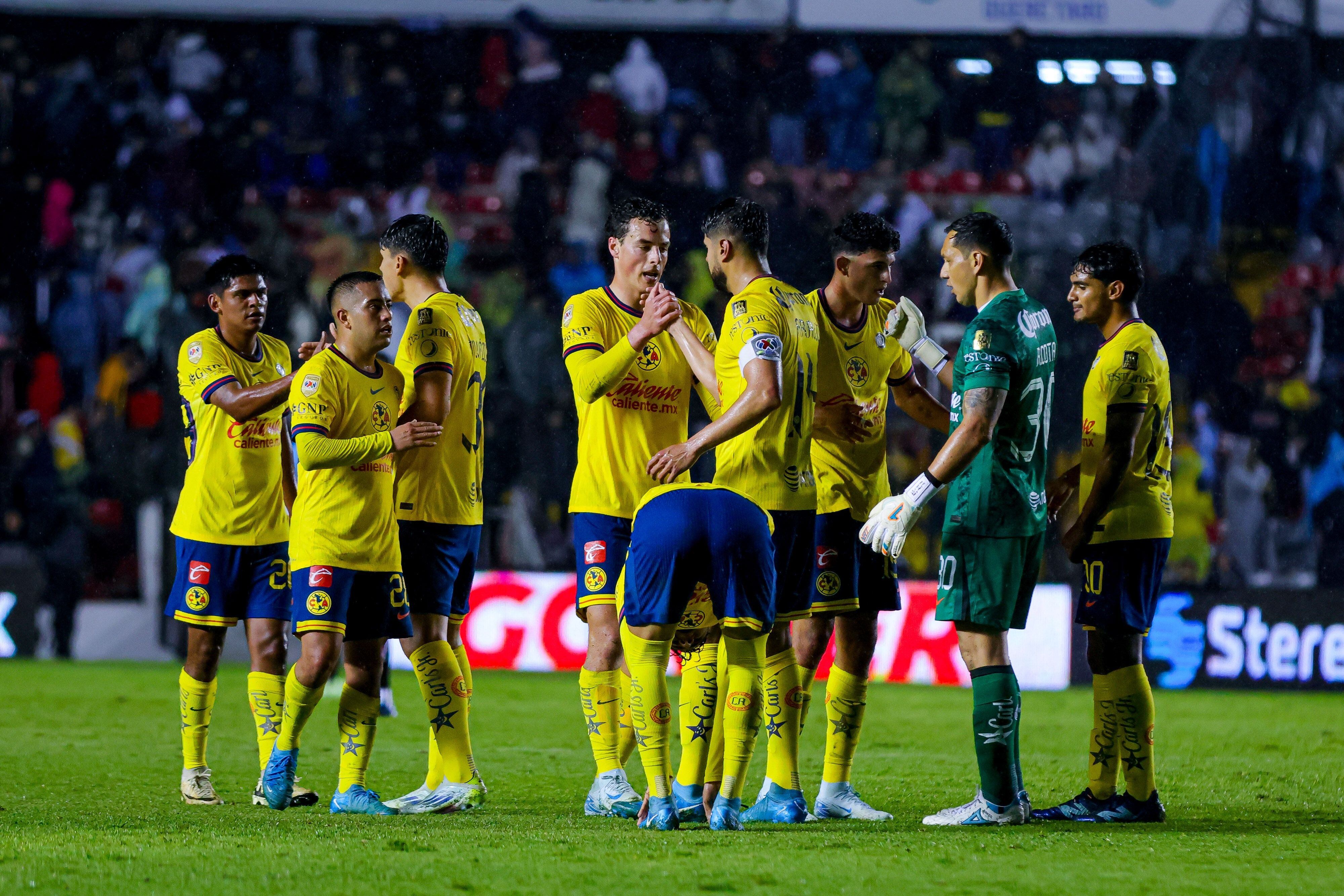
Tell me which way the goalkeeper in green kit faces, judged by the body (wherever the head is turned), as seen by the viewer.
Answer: to the viewer's left

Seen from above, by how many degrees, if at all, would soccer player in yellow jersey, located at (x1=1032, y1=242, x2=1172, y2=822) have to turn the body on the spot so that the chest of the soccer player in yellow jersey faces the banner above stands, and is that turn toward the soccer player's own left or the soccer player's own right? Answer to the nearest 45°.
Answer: approximately 45° to the soccer player's own right

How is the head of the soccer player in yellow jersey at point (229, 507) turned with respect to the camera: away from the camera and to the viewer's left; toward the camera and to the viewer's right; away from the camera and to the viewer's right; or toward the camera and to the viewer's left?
toward the camera and to the viewer's right

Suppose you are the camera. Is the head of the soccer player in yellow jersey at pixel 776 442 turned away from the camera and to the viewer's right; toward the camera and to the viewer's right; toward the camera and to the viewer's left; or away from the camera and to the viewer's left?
away from the camera and to the viewer's left

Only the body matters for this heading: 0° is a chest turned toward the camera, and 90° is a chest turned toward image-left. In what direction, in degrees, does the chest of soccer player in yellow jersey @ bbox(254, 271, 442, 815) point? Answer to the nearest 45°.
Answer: approximately 315°

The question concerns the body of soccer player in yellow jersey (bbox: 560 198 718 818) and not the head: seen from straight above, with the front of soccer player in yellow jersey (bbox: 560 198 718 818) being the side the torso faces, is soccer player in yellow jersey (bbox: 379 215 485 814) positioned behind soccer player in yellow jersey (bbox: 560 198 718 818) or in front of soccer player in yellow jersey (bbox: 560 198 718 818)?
behind

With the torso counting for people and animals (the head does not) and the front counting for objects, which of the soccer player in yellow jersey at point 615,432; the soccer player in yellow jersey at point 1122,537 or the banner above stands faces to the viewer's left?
the soccer player in yellow jersey at point 1122,537

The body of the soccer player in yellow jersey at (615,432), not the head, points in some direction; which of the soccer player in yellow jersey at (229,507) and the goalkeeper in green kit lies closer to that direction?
the goalkeeper in green kit

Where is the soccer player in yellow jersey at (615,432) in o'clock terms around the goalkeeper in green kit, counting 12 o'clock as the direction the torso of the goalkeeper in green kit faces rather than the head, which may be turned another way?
The soccer player in yellow jersey is roughly at 12 o'clock from the goalkeeper in green kit.

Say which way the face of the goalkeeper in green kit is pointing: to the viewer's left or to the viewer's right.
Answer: to the viewer's left

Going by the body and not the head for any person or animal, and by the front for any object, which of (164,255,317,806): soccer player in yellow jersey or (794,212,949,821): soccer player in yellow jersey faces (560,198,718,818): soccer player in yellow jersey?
(164,255,317,806): soccer player in yellow jersey

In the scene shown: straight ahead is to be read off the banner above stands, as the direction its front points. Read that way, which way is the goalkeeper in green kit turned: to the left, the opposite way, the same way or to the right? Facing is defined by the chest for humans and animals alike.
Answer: to the right
